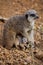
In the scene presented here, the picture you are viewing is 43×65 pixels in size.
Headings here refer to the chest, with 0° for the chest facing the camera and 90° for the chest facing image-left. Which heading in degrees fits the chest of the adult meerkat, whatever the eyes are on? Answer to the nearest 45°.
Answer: approximately 270°
